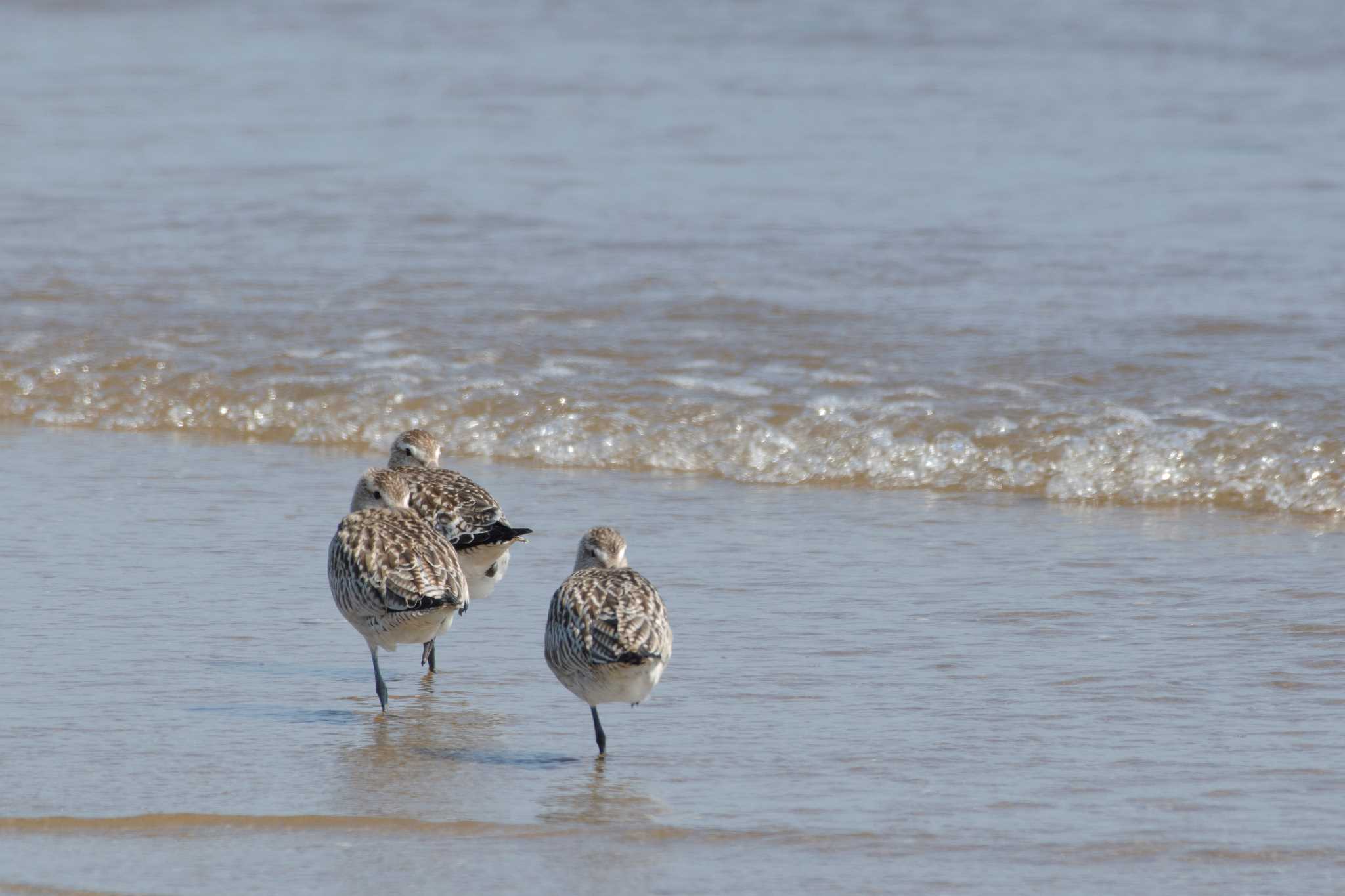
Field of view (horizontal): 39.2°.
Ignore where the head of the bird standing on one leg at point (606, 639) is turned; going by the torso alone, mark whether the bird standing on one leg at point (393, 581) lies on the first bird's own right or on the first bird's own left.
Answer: on the first bird's own left

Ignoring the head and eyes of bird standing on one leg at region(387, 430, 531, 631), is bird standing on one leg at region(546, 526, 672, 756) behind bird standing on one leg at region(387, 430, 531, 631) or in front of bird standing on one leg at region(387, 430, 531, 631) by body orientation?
behind

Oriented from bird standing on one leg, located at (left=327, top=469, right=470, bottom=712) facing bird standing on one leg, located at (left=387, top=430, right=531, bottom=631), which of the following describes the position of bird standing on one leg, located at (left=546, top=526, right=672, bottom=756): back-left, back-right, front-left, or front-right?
back-right

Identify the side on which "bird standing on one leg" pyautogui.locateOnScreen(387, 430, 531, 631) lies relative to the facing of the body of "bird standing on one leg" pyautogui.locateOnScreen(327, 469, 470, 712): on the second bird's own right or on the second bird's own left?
on the second bird's own right

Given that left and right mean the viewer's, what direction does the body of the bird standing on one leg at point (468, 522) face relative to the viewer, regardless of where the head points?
facing away from the viewer and to the left of the viewer

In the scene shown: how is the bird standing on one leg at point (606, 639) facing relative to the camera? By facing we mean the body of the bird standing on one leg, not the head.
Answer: away from the camera

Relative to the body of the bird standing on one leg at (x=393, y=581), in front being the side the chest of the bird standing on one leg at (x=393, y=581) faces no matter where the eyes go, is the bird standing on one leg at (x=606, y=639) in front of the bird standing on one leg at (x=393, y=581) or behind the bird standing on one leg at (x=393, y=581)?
behind

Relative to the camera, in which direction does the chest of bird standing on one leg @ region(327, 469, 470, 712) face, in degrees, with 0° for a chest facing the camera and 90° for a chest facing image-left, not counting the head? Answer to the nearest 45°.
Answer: approximately 135°
